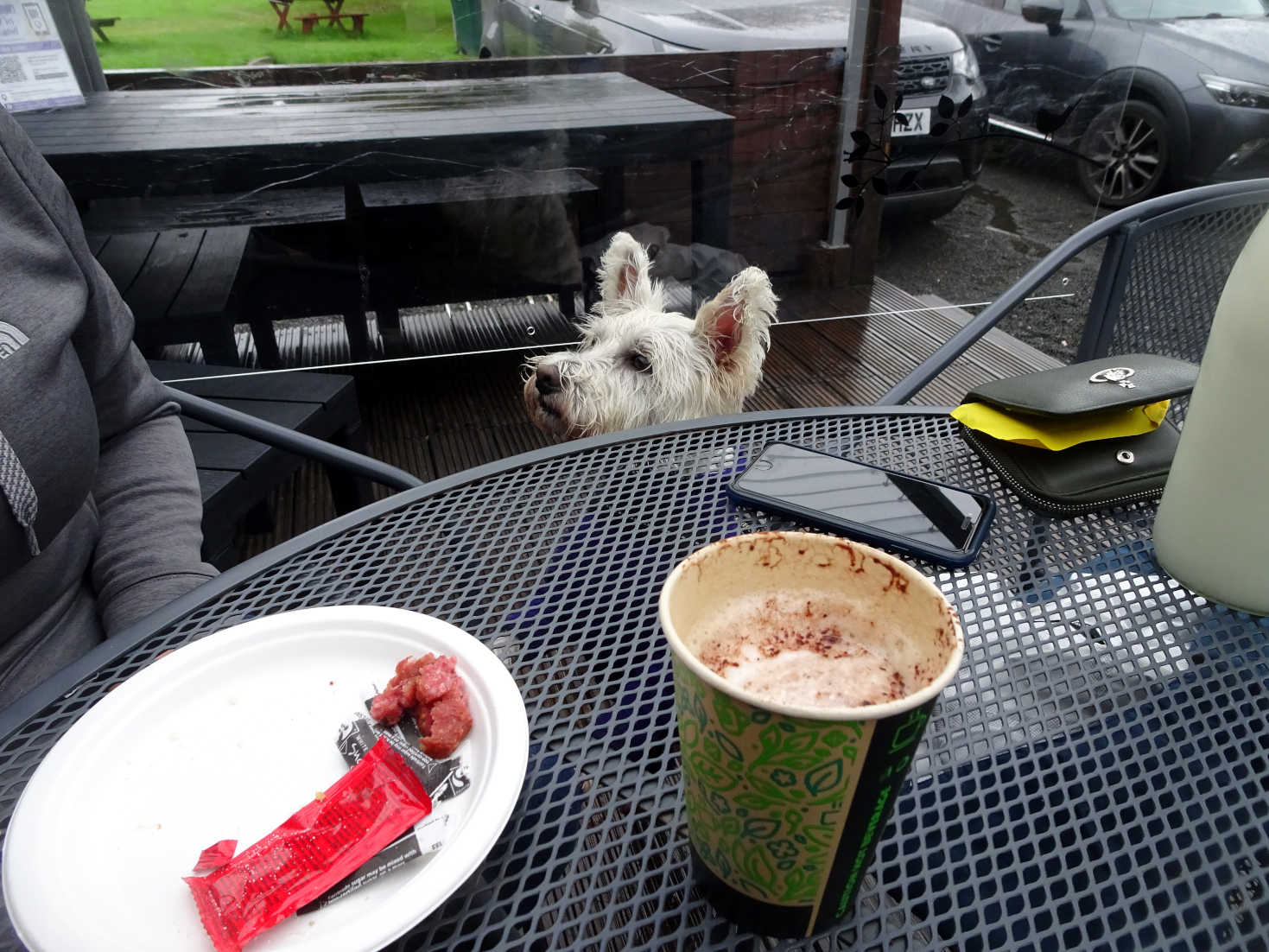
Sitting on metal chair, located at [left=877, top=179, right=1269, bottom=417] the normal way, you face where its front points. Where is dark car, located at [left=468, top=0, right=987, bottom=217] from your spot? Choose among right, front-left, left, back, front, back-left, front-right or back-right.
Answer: right

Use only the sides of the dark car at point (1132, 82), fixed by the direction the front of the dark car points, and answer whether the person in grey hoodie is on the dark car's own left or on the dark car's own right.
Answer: on the dark car's own right

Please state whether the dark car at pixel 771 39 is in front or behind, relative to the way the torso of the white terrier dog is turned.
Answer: behind

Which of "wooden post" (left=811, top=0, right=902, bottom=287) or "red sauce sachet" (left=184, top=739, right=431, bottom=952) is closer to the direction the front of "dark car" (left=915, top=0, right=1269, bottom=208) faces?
the red sauce sachet

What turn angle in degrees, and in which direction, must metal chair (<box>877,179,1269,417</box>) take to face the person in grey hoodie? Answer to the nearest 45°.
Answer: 0° — it already faces them

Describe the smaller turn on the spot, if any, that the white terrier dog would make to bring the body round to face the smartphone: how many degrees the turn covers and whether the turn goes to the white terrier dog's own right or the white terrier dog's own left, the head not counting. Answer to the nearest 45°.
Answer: approximately 45° to the white terrier dog's own left

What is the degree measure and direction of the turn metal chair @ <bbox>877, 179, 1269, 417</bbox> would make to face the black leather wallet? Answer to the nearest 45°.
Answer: approximately 45° to its left

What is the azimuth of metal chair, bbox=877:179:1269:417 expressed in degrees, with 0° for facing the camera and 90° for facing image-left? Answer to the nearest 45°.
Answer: approximately 45°

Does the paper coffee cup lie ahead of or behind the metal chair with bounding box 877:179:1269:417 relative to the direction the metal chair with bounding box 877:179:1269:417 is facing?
ahead

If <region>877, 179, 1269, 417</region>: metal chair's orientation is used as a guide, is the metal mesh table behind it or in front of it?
in front

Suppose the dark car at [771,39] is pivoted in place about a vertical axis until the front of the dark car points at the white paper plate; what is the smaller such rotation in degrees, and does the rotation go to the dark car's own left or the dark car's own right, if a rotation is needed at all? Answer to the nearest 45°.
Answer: approximately 45° to the dark car's own right

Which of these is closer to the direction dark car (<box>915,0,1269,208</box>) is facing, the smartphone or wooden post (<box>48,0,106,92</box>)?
the smartphone

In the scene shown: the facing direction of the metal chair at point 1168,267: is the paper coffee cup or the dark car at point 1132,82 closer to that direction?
the paper coffee cup

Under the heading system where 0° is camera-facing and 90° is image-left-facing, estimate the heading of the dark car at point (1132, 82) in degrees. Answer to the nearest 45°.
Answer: approximately 315°
